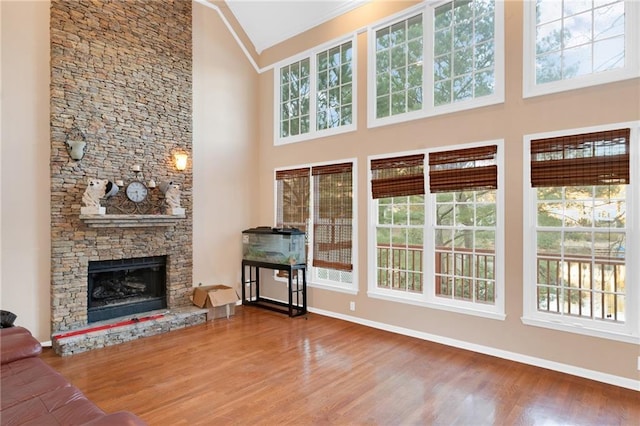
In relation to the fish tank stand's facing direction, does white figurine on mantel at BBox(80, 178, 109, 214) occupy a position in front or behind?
in front

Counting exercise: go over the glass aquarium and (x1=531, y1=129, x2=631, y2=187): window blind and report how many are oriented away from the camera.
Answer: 0

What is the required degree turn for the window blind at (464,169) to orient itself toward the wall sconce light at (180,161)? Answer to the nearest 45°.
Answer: approximately 45° to its right

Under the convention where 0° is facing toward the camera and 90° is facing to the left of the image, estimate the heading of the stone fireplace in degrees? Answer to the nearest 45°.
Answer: approximately 315°

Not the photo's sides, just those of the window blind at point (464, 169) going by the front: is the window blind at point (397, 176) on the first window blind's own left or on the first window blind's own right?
on the first window blind's own right

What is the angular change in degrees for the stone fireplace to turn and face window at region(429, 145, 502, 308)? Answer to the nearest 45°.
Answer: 0° — it already faces it

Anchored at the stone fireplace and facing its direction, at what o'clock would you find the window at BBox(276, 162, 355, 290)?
The window is roughly at 11 o'clock from the stone fireplace.

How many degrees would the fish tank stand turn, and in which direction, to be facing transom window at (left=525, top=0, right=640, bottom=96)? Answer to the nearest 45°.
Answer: approximately 90° to its left

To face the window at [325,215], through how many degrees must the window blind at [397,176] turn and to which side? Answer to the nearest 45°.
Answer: approximately 90° to its right

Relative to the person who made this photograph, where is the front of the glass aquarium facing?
facing the viewer and to the left of the viewer

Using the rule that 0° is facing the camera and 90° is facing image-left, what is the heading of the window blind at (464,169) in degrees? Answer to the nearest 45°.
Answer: approximately 45°
